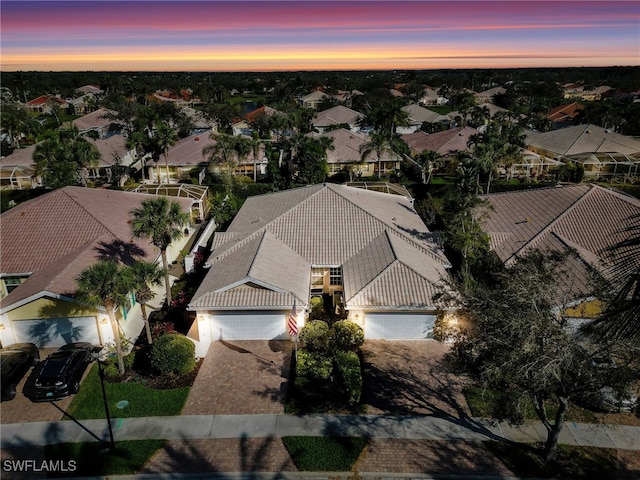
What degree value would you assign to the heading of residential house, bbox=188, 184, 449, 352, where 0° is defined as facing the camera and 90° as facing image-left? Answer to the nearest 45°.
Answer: approximately 0°

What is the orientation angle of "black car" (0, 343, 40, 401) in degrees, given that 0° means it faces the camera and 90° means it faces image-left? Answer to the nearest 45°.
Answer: approximately 225°

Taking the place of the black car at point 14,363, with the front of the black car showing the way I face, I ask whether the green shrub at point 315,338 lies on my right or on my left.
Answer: on my right

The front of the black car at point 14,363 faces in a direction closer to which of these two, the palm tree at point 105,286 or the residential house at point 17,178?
the residential house

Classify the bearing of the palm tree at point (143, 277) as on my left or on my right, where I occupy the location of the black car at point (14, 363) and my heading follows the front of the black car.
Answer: on my right

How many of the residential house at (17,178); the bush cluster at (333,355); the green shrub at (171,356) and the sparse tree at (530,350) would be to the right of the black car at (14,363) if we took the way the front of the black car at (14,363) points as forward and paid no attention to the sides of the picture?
3

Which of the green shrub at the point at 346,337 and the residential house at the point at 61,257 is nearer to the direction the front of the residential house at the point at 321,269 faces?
the green shrub

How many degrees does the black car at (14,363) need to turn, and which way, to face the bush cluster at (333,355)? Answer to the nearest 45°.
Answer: approximately 90° to its right

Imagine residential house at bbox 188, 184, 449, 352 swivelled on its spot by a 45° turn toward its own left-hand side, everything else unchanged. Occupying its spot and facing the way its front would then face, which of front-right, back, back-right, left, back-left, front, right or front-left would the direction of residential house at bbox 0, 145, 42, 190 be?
back

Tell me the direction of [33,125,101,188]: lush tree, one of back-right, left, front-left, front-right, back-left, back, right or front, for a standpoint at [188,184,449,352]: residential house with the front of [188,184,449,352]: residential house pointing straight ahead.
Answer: back-right

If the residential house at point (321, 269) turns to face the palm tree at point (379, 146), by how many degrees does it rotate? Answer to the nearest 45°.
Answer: approximately 180°

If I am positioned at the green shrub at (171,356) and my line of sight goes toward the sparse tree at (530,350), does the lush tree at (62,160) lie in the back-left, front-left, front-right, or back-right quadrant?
back-left

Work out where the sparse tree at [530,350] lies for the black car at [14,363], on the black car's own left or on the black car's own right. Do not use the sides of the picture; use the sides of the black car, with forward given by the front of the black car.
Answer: on the black car's own right

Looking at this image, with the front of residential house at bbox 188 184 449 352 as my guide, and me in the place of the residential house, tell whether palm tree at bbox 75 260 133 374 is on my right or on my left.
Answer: on my right

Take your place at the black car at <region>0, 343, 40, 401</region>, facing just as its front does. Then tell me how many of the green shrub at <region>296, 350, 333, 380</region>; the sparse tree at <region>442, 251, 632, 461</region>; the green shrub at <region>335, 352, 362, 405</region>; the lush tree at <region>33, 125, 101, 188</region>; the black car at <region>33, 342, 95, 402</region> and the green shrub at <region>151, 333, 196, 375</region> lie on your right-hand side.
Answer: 5
